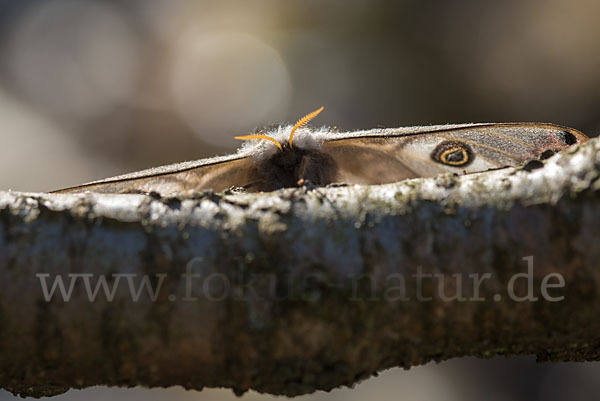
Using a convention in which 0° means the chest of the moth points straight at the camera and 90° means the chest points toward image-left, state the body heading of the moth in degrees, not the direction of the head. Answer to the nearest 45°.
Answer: approximately 0°
